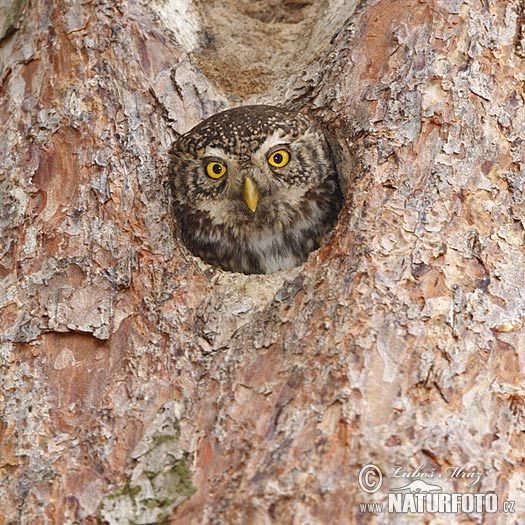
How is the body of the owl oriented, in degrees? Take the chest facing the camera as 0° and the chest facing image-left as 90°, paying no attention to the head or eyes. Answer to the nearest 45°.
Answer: approximately 0°
